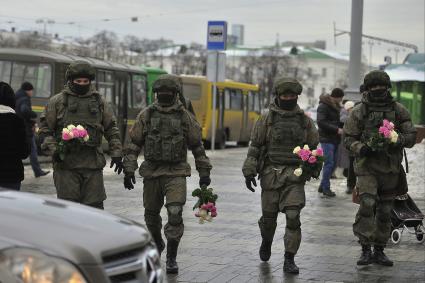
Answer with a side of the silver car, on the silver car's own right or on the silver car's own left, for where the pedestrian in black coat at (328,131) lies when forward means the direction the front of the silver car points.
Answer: on the silver car's own left

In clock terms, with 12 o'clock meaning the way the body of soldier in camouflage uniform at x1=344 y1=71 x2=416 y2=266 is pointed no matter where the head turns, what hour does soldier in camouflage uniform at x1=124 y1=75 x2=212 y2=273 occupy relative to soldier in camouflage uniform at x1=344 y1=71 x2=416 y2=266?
soldier in camouflage uniform at x1=124 y1=75 x2=212 y2=273 is roughly at 2 o'clock from soldier in camouflage uniform at x1=344 y1=71 x2=416 y2=266.

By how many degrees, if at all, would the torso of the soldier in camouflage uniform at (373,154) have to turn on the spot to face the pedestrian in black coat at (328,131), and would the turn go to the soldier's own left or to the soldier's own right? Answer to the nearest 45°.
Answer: approximately 180°

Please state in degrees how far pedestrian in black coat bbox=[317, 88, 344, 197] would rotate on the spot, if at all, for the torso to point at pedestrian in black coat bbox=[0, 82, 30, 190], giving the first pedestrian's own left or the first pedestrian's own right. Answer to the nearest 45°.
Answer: approximately 90° to the first pedestrian's own right

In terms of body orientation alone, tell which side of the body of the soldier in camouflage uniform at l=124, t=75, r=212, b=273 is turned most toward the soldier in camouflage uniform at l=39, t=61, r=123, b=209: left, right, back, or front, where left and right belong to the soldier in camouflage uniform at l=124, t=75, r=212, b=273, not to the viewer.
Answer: right

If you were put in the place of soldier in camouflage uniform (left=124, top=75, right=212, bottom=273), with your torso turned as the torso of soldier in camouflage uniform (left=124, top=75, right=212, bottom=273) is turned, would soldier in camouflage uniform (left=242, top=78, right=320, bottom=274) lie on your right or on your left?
on your left
